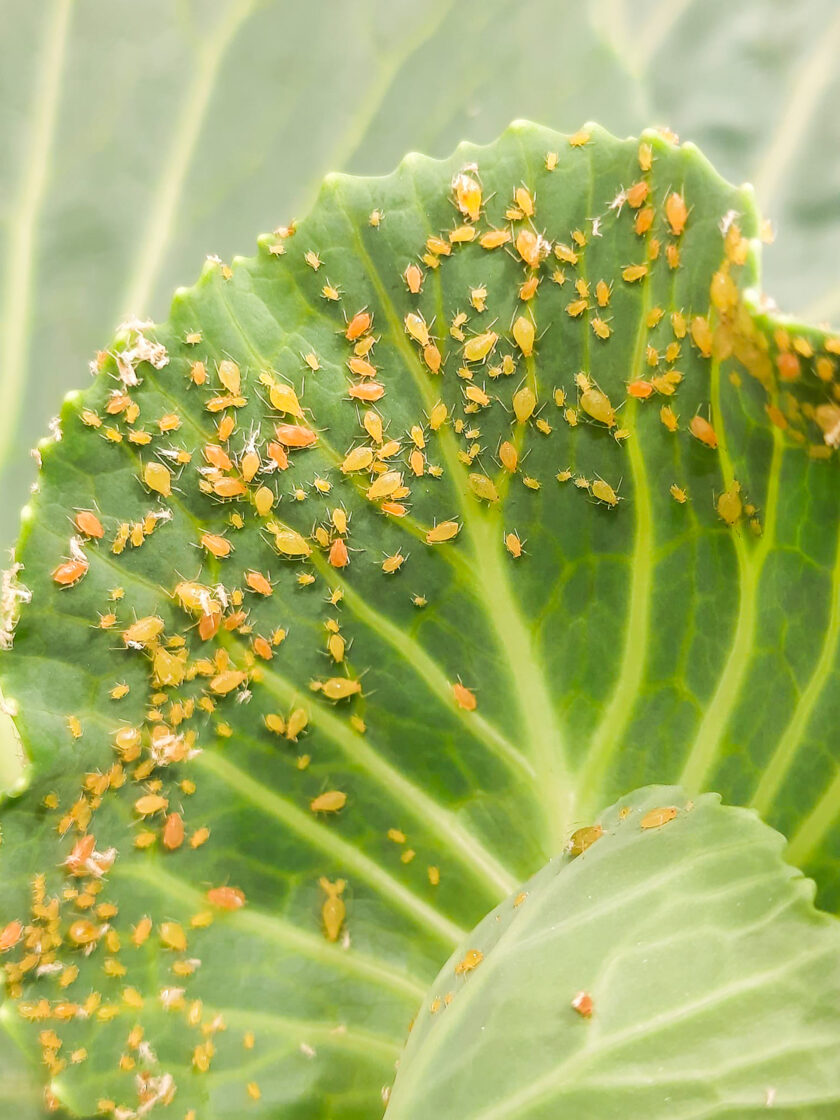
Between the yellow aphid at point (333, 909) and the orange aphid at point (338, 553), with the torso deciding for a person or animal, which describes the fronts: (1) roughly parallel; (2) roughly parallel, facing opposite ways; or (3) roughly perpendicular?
roughly parallel

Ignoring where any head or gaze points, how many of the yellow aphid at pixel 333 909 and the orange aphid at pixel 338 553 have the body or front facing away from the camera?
2

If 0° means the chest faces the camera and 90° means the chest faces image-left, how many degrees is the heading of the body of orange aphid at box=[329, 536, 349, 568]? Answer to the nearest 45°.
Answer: approximately 180°

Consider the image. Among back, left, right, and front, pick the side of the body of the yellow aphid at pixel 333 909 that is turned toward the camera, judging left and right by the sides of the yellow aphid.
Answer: back

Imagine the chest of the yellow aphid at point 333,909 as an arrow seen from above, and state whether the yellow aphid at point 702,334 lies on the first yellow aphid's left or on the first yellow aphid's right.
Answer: on the first yellow aphid's right
